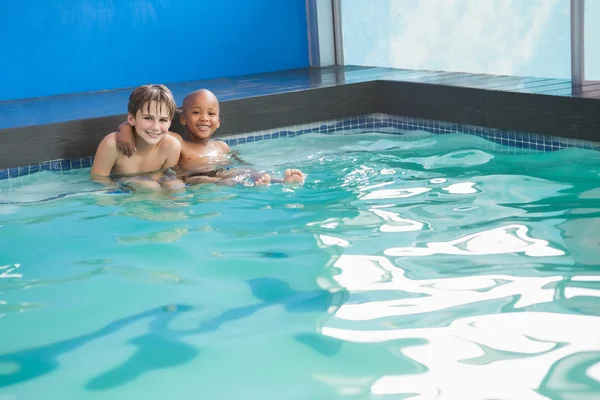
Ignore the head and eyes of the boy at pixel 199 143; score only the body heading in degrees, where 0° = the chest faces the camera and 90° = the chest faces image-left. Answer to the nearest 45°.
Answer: approximately 315°
